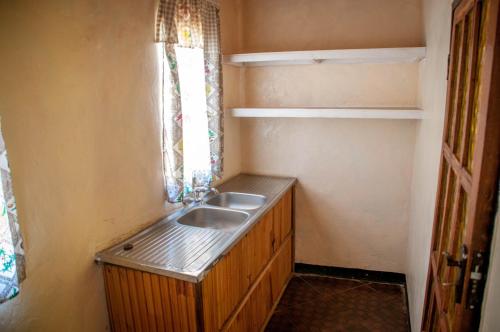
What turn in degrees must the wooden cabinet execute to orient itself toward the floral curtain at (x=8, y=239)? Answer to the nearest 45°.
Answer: approximately 90° to its right

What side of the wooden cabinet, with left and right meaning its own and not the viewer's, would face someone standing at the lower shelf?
left

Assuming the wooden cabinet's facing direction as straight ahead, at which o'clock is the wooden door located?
The wooden door is roughly at 12 o'clock from the wooden cabinet.

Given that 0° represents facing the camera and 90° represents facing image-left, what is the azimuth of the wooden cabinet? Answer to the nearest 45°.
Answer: approximately 315°

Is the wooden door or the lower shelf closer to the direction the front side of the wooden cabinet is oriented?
the wooden door

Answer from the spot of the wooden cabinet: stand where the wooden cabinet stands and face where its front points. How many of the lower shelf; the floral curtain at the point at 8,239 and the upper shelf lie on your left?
2
